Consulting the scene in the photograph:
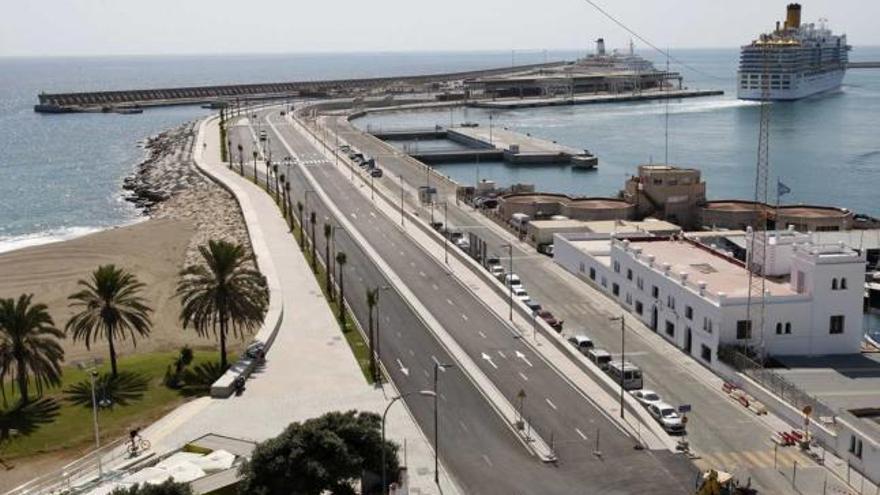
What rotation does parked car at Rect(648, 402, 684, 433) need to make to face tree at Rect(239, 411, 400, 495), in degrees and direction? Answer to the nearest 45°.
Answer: approximately 90° to its right

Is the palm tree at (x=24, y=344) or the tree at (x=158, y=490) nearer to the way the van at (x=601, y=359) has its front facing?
the tree

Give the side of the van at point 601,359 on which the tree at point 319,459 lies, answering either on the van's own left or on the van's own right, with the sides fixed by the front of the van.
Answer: on the van's own right

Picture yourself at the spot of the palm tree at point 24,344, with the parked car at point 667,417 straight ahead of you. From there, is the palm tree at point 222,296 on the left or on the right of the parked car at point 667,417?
left

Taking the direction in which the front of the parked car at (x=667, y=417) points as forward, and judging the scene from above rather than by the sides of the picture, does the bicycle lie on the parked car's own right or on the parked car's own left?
on the parked car's own right

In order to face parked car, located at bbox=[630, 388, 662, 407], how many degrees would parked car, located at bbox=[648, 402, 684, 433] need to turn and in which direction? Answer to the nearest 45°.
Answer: approximately 180°
